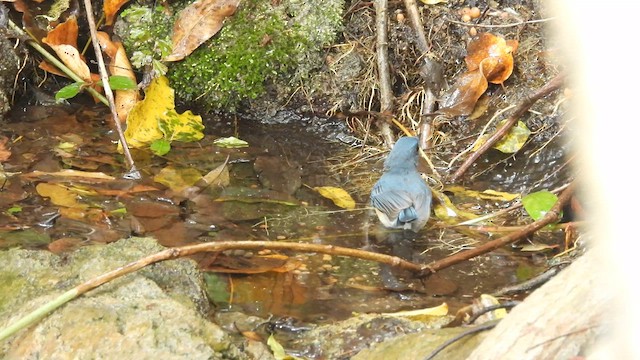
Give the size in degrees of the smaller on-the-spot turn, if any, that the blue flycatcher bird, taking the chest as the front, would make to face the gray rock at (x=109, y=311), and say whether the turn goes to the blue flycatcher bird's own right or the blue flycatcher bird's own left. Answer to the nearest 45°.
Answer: approximately 135° to the blue flycatcher bird's own left

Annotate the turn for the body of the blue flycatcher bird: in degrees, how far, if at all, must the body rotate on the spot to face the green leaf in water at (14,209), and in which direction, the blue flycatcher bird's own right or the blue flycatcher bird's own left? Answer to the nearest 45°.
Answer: approximately 90° to the blue flycatcher bird's own left

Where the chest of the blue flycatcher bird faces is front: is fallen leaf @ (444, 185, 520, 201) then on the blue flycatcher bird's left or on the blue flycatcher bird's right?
on the blue flycatcher bird's right

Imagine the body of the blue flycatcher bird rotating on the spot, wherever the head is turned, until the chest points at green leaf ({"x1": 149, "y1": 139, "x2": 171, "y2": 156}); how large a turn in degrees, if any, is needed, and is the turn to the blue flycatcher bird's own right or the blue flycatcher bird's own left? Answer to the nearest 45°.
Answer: approximately 90° to the blue flycatcher bird's own left

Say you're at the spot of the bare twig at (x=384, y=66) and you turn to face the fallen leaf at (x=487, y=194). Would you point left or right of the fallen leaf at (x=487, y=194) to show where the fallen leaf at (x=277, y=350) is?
right

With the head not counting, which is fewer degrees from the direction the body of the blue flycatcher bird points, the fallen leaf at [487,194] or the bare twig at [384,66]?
the bare twig

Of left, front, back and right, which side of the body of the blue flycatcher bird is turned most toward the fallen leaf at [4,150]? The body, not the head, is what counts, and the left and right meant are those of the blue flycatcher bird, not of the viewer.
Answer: left

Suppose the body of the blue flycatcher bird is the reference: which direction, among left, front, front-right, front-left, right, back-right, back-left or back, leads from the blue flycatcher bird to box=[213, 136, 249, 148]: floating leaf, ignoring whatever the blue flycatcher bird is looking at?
front-left

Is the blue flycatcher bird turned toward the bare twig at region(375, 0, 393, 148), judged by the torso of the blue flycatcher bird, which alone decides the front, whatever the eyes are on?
yes

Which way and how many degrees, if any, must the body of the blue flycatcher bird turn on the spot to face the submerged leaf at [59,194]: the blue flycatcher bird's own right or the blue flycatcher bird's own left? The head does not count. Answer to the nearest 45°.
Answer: approximately 90° to the blue flycatcher bird's own left

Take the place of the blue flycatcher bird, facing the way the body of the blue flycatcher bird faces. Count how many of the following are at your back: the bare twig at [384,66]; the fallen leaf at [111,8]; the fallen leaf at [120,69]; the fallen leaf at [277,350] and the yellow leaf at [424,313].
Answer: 2

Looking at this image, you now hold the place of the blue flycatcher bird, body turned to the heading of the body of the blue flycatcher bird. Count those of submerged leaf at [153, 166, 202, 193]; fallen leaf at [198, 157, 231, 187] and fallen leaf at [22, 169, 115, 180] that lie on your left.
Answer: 3

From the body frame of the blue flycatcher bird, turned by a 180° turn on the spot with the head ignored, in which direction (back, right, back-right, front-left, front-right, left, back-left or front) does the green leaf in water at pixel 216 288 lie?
front-right

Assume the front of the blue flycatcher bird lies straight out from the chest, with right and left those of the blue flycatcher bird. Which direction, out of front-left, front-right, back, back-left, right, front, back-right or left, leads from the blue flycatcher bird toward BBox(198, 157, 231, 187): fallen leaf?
left

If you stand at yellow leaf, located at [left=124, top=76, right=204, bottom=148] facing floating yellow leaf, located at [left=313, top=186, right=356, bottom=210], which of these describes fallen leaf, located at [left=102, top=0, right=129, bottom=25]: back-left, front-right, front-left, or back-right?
back-left

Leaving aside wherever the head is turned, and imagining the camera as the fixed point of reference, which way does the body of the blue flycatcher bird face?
away from the camera

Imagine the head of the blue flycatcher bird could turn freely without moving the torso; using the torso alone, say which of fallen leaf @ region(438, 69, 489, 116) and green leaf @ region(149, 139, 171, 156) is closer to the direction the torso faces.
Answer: the fallen leaf

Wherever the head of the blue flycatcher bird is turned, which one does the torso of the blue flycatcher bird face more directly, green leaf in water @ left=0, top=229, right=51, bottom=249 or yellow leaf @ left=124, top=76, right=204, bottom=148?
the yellow leaf
